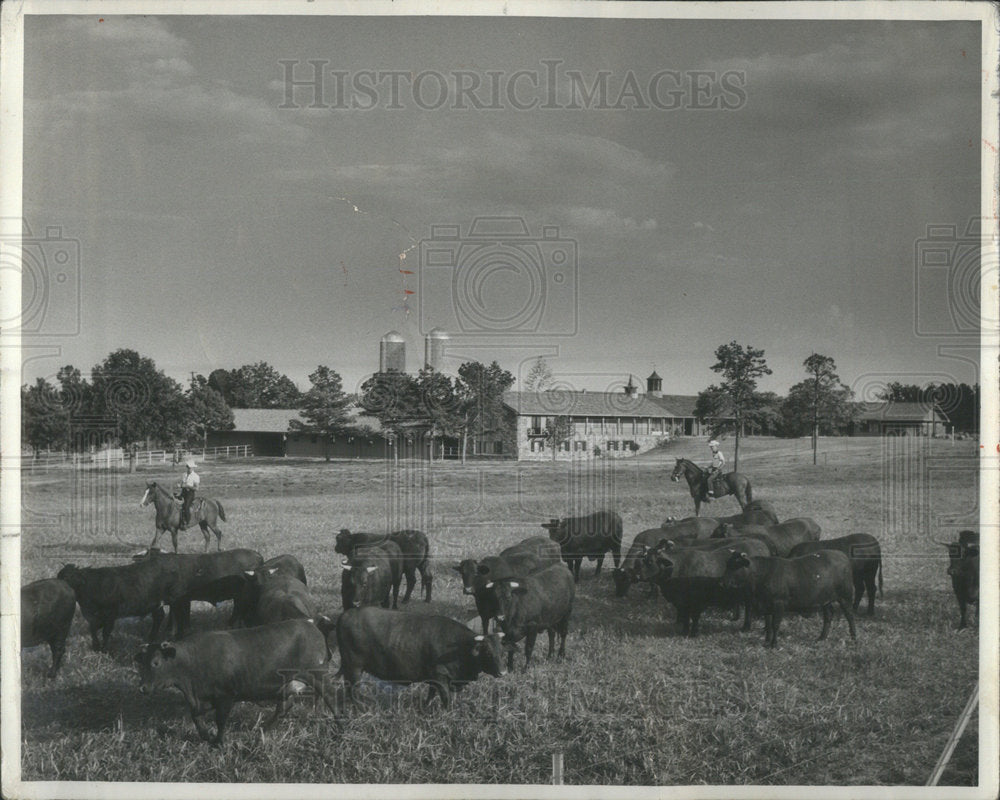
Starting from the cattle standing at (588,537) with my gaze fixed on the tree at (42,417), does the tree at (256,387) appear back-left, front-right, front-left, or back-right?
front-right

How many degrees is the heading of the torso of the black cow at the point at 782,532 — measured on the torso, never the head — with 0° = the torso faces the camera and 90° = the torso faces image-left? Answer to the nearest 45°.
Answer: approximately 90°

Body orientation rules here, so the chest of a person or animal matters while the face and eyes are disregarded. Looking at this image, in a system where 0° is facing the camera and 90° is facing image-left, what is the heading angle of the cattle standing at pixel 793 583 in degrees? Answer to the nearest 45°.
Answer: approximately 90°

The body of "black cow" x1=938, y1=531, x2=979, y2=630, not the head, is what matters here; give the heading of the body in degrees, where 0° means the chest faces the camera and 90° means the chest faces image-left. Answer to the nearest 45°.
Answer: approximately 45°

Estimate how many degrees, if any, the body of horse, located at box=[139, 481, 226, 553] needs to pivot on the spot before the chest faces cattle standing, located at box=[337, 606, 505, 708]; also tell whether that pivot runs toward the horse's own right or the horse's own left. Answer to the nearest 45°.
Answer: approximately 90° to the horse's own left

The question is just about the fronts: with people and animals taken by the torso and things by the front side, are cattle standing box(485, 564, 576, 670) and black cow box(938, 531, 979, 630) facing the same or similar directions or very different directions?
same or similar directions

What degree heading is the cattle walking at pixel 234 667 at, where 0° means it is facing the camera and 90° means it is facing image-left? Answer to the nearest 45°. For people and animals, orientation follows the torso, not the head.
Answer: approximately 90°

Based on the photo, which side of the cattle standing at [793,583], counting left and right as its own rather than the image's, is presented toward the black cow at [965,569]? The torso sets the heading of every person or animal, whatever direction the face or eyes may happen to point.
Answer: back

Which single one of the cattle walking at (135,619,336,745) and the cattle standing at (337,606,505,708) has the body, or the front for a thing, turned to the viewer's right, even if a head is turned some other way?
the cattle standing at (337,606,505,708)

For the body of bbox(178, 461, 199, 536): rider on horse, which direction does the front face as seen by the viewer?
to the viewer's left

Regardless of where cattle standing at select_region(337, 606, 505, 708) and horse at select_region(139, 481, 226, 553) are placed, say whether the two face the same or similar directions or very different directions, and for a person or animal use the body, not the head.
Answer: very different directions

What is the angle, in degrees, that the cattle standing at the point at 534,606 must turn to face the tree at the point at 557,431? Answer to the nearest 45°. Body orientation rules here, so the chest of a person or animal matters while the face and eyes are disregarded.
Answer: approximately 135° to its right
